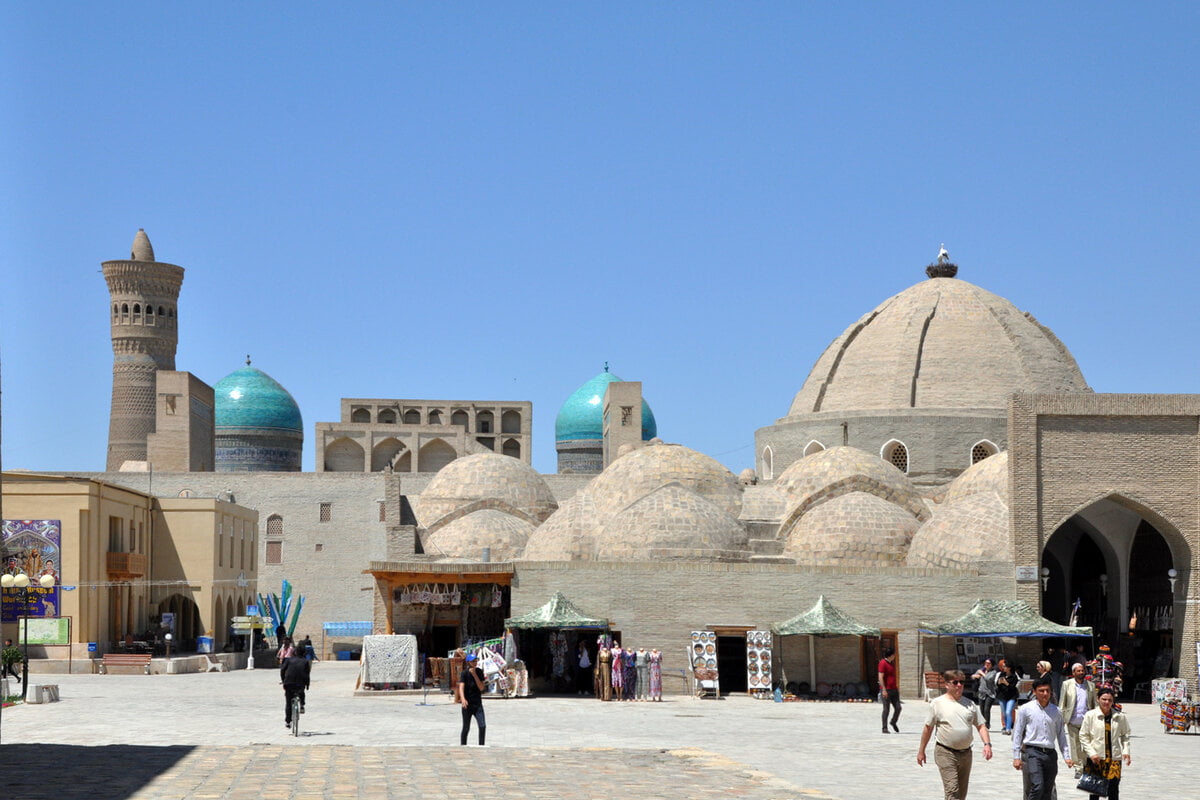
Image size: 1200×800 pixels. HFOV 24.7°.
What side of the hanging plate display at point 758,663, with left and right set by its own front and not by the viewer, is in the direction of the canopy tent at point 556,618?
right

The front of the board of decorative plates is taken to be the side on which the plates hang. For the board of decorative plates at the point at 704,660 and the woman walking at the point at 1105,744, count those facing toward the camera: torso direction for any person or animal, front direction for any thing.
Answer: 2

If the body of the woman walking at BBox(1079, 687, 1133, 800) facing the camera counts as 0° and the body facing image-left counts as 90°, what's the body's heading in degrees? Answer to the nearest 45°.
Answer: approximately 0°
